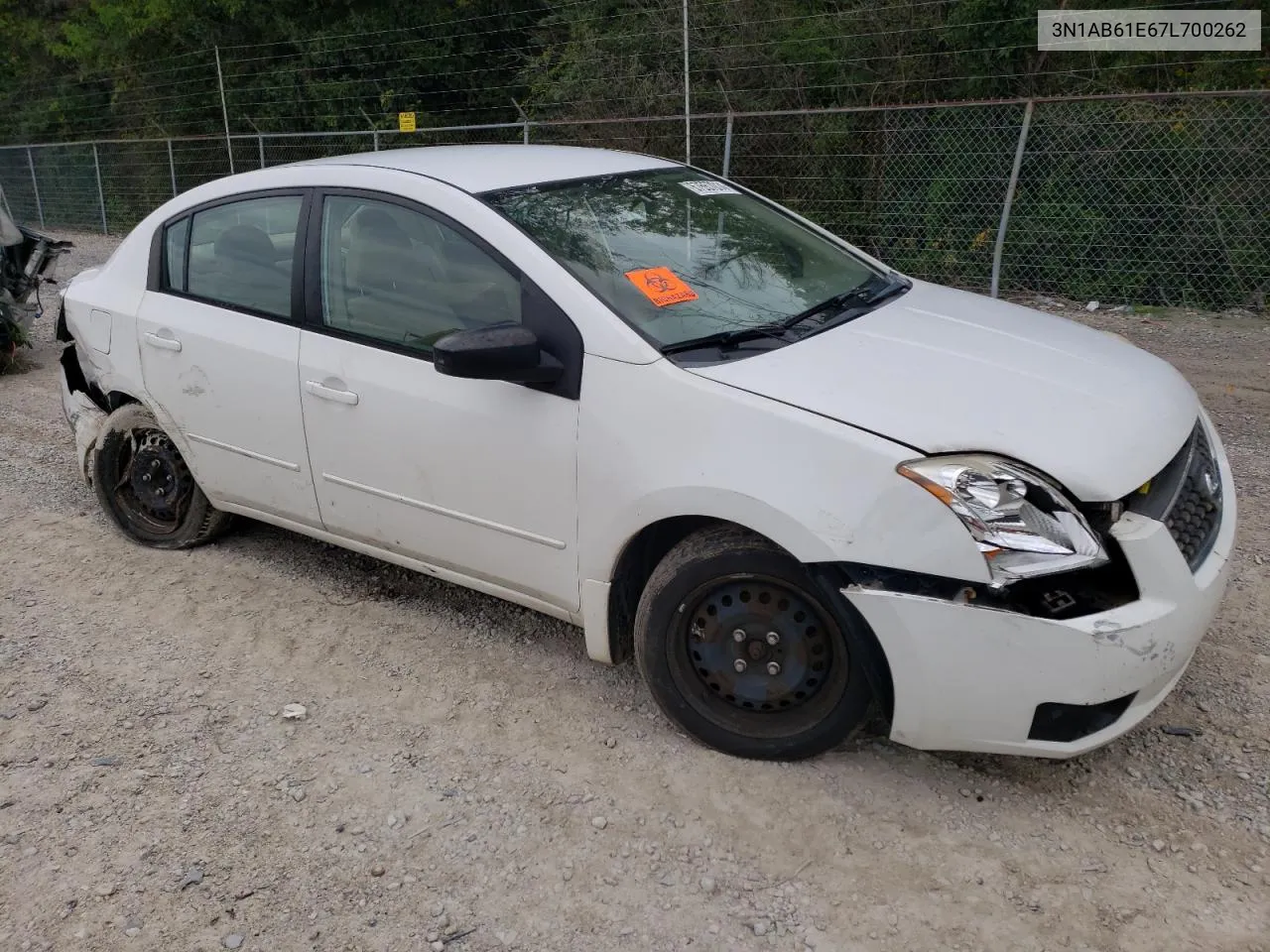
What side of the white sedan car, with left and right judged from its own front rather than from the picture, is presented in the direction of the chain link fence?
left

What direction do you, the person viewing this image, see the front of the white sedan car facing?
facing the viewer and to the right of the viewer
